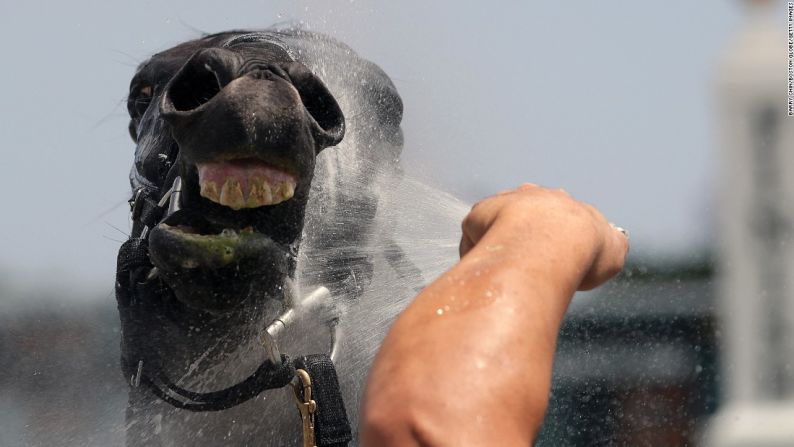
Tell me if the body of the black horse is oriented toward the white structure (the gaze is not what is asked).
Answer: no

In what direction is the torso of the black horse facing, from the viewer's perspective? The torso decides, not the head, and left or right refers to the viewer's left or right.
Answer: facing the viewer
